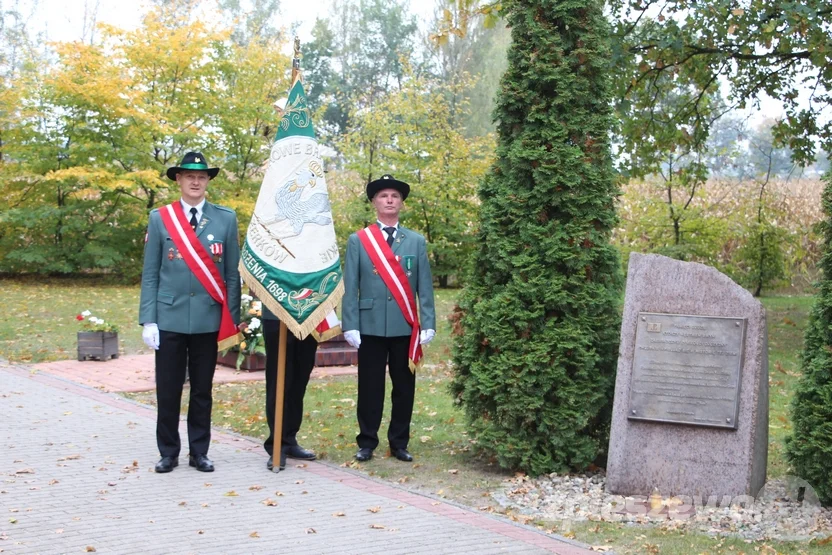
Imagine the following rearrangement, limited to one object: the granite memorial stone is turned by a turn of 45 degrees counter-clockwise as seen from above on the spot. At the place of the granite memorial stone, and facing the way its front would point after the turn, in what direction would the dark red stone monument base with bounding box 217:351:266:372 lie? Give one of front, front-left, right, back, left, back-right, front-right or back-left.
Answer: back

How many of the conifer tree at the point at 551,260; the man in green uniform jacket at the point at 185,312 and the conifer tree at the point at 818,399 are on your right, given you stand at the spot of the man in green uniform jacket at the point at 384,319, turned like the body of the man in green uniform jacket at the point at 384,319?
1

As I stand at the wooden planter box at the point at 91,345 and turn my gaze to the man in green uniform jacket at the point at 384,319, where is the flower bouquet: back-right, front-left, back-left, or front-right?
front-left

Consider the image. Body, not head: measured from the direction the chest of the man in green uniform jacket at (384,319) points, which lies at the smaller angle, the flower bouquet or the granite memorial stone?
the granite memorial stone

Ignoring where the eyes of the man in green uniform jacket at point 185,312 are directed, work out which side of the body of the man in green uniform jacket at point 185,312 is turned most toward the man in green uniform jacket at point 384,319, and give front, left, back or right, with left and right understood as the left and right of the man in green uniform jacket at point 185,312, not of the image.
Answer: left

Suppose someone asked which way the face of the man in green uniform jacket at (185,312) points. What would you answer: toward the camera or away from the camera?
toward the camera

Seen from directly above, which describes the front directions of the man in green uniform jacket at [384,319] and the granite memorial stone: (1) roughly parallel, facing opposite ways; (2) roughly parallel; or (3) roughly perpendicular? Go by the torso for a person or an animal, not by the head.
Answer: roughly parallel

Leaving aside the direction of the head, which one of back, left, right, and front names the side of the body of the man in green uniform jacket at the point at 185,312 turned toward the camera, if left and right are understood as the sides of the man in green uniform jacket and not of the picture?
front

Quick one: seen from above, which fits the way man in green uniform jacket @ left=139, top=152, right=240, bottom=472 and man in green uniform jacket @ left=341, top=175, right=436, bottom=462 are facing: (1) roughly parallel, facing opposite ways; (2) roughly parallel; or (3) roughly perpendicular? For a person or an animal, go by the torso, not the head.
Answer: roughly parallel

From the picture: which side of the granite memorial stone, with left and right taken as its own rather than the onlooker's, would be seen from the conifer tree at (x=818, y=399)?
left

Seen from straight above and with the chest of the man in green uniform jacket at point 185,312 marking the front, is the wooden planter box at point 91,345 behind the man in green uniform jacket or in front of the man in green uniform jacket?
behind

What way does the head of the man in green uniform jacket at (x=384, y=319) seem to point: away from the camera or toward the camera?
toward the camera

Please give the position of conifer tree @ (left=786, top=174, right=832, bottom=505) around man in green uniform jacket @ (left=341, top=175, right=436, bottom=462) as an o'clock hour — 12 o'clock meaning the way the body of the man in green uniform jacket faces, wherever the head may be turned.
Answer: The conifer tree is roughly at 10 o'clock from the man in green uniform jacket.

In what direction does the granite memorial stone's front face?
toward the camera

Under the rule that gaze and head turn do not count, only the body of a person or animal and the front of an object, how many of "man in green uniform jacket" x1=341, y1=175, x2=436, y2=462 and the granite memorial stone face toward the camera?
2
